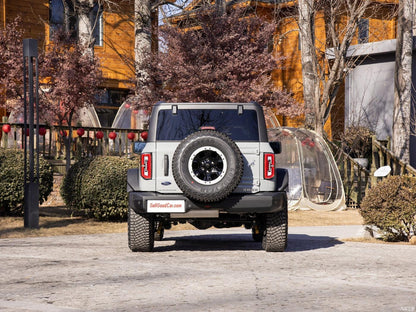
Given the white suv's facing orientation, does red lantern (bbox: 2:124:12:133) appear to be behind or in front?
in front

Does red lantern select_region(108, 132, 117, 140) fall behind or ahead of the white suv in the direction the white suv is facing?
ahead

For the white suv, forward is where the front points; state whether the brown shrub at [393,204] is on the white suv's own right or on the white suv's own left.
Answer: on the white suv's own right

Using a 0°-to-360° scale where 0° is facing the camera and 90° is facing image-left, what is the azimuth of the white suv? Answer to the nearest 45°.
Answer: approximately 180°

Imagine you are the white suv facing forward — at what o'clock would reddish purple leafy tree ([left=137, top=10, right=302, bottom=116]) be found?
The reddish purple leafy tree is roughly at 12 o'clock from the white suv.

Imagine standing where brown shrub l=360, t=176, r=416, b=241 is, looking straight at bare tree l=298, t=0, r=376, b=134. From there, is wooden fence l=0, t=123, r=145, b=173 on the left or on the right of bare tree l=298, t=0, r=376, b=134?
left

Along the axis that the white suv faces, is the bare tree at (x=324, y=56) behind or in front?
in front
